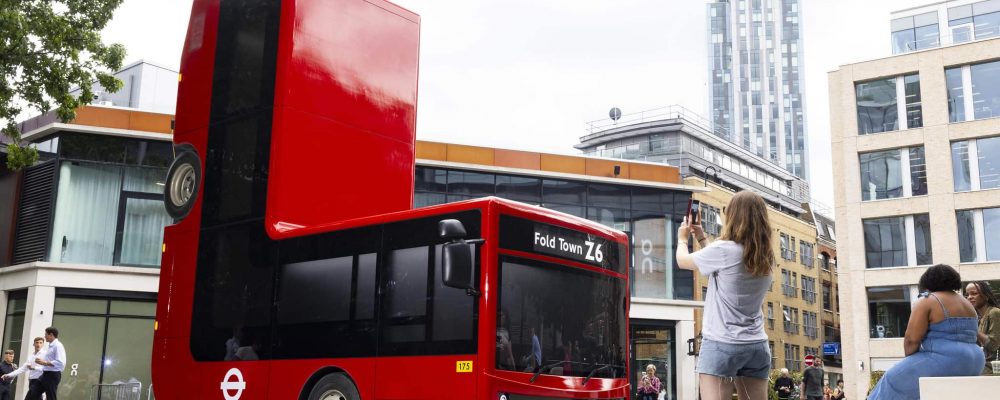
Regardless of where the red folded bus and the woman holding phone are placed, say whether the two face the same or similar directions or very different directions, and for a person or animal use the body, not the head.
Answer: very different directions

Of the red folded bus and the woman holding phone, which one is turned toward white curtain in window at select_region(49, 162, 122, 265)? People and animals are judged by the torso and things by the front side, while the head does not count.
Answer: the woman holding phone

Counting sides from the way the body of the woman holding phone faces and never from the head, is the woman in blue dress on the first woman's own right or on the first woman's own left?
on the first woman's own right

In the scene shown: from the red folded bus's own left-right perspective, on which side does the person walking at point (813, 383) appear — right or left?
on its left

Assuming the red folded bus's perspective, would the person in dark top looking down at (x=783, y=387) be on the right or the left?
on its left

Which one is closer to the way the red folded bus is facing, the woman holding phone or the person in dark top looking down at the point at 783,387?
the woman holding phone

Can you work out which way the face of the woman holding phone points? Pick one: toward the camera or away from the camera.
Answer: away from the camera

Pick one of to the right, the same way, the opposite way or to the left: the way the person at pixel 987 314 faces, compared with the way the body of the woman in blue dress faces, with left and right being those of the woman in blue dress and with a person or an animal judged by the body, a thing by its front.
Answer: to the left

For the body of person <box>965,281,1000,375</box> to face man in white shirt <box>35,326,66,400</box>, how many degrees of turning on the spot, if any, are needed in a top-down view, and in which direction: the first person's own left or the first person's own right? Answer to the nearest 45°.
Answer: approximately 45° to the first person's own right

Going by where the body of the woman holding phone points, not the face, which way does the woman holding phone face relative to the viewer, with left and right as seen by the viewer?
facing away from the viewer and to the left of the viewer
